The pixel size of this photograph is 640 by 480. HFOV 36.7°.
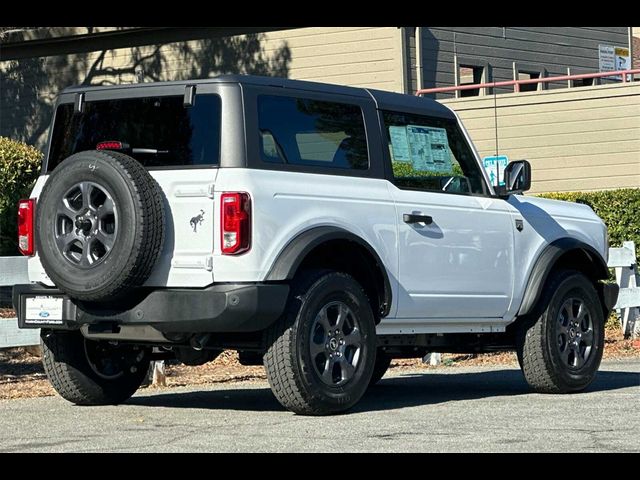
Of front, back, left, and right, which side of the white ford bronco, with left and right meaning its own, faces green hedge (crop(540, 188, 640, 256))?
front

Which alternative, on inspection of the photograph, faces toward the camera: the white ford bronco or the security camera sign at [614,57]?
the security camera sign

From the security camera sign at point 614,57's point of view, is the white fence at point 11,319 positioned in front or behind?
in front

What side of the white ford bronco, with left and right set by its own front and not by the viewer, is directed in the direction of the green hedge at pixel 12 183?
left

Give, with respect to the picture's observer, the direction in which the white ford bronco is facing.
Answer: facing away from the viewer and to the right of the viewer

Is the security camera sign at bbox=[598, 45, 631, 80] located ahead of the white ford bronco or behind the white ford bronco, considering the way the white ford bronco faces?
ahead

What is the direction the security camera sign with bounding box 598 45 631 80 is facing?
toward the camera

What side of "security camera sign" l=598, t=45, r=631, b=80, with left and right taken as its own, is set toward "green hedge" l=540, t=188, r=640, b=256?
front

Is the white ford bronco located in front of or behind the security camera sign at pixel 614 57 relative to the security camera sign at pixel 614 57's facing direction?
in front

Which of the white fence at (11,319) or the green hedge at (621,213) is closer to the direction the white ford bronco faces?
the green hedge

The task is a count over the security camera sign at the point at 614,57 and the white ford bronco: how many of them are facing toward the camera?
1
